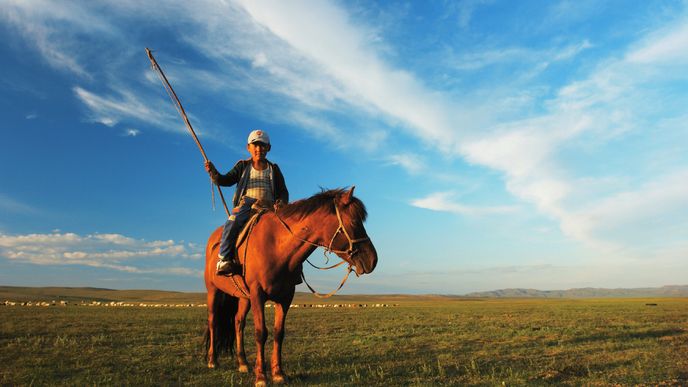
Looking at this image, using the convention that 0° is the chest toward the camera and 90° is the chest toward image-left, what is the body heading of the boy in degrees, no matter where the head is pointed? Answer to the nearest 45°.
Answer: approximately 0°

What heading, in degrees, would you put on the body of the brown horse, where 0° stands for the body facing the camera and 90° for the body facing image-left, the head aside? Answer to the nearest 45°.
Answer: approximately 315°
